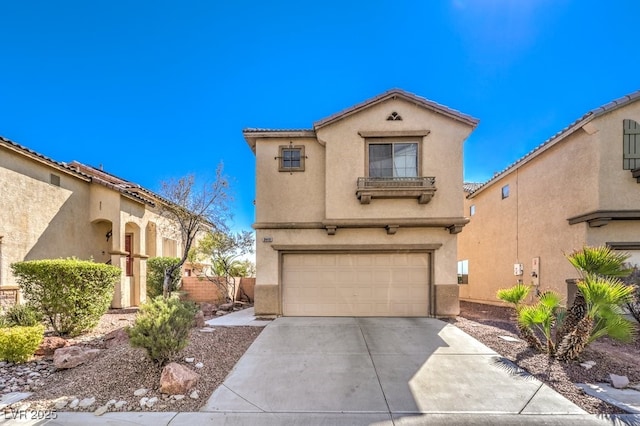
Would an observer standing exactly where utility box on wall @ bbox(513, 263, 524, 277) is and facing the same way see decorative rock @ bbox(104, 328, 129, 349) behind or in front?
in front

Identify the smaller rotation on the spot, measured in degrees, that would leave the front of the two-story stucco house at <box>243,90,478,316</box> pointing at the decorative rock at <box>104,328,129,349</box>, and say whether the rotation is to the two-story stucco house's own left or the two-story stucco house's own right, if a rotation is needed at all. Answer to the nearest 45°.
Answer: approximately 45° to the two-story stucco house's own right

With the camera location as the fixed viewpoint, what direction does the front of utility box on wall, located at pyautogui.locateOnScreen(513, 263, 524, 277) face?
facing the viewer and to the left of the viewer

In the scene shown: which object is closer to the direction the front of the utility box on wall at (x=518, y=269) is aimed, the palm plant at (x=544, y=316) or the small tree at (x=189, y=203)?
the small tree

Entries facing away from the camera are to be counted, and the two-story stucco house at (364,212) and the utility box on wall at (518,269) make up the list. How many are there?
0

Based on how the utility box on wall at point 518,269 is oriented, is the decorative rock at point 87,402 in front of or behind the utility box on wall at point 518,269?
in front

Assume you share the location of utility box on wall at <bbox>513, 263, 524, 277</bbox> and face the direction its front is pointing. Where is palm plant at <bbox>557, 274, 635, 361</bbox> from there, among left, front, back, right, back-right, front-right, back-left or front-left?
front-left

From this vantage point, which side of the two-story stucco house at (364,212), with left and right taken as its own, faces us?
front
